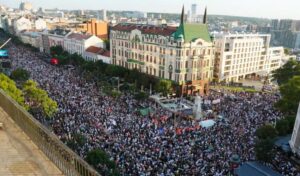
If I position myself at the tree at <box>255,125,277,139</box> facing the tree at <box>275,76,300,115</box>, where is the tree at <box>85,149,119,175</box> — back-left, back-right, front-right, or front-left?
back-left

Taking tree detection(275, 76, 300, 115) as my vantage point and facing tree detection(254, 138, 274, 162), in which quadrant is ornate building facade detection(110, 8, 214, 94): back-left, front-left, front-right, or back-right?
back-right

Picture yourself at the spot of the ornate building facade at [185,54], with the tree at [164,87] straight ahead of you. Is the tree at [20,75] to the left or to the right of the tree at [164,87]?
right

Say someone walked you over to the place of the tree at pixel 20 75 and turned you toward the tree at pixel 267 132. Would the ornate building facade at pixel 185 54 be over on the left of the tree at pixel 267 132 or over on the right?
left

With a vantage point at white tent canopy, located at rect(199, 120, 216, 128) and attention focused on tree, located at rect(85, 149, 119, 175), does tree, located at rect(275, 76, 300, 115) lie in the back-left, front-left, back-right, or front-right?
back-left

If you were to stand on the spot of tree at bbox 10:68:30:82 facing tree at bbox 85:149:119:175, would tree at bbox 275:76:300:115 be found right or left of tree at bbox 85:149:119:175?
left
